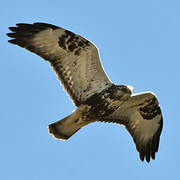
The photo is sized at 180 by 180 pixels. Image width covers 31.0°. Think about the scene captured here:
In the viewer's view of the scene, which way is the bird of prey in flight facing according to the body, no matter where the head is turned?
to the viewer's right
